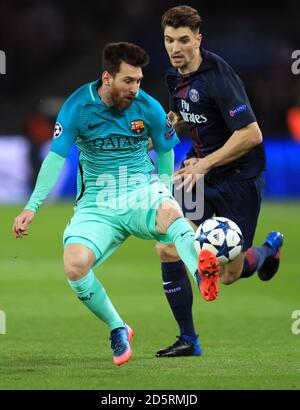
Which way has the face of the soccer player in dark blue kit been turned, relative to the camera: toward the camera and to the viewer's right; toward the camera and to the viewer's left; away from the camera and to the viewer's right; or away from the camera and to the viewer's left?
toward the camera and to the viewer's left

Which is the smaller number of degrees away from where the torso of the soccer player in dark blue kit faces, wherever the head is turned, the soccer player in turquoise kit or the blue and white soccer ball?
the soccer player in turquoise kit

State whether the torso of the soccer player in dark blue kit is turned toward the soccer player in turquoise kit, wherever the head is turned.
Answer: yes

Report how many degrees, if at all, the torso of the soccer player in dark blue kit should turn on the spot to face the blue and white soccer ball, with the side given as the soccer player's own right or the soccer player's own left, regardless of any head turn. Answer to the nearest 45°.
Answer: approximately 45° to the soccer player's own left

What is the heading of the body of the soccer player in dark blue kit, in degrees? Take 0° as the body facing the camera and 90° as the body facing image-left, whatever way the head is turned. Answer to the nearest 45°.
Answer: approximately 45°

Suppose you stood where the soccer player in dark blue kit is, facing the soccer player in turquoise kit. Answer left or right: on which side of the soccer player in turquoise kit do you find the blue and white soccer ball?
left

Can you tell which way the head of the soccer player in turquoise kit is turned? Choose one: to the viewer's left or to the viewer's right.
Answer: to the viewer's right
